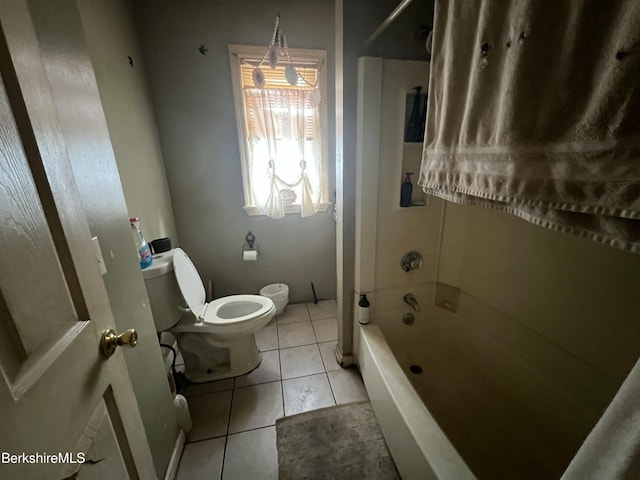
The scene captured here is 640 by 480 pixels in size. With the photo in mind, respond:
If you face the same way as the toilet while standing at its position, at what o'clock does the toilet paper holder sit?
The toilet paper holder is roughly at 10 o'clock from the toilet.

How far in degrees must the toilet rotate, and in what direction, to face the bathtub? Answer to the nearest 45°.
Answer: approximately 45° to its right

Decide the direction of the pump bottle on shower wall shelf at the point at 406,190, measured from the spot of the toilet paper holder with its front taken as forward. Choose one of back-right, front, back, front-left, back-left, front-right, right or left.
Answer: front-left

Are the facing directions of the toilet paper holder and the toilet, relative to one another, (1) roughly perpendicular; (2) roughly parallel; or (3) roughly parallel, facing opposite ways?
roughly perpendicular

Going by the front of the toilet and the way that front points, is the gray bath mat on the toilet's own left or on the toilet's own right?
on the toilet's own right

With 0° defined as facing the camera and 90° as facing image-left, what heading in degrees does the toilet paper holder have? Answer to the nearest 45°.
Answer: approximately 0°

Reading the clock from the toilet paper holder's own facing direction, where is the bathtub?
The bathtub is roughly at 11 o'clock from the toilet paper holder.

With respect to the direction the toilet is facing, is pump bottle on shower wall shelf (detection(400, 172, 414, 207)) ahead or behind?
ahead

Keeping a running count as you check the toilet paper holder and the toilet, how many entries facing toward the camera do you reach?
1

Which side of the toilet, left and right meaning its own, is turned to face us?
right

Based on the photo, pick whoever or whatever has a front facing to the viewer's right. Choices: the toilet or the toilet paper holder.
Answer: the toilet

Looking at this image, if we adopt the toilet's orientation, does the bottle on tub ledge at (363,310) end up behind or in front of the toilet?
in front
